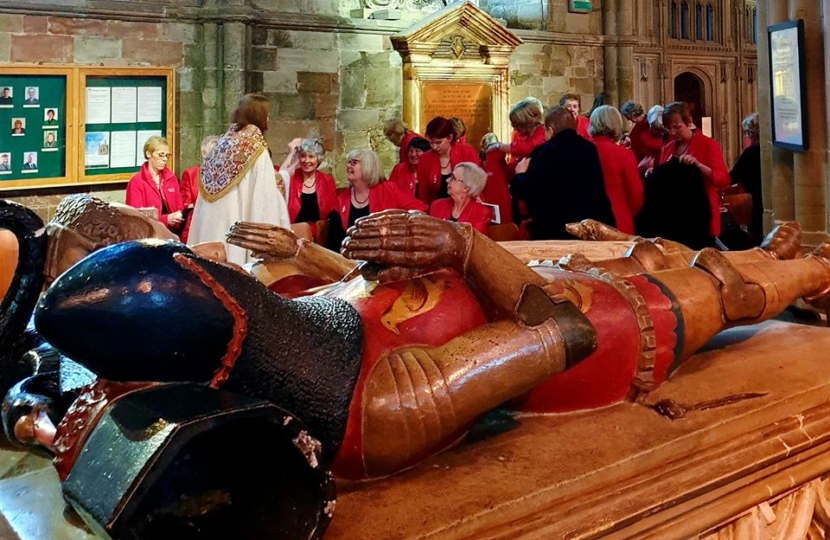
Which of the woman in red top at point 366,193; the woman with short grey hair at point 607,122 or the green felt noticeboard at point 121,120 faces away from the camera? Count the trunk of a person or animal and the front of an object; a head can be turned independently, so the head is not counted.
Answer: the woman with short grey hair

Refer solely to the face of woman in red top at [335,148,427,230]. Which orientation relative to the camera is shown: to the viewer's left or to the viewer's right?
to the viewer's left

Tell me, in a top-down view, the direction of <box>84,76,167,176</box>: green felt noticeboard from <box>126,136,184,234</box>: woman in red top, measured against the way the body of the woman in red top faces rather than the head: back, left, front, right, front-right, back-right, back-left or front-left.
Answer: back-left

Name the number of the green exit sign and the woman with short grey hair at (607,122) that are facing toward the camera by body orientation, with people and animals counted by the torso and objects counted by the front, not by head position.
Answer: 1

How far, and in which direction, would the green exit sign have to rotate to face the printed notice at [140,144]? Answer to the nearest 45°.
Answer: approximately 45° to its right

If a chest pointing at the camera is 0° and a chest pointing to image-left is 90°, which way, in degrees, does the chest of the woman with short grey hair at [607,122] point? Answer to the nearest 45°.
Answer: approximately 180°

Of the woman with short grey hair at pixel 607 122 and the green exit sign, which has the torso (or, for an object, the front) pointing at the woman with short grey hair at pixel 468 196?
the green exit sign
